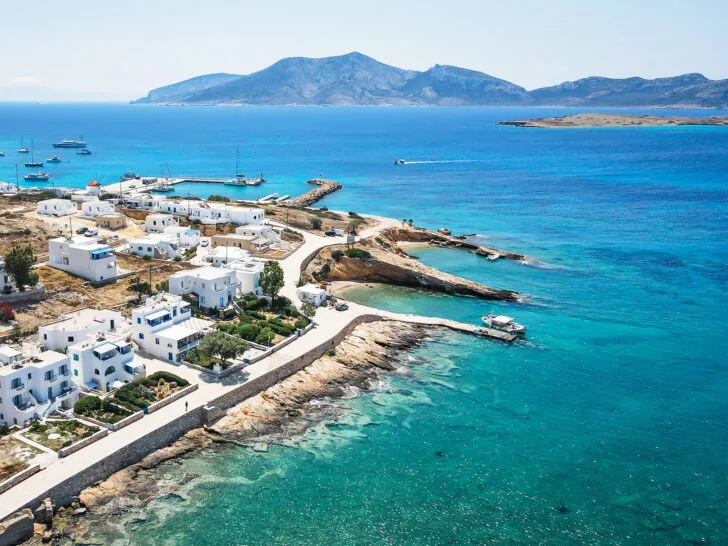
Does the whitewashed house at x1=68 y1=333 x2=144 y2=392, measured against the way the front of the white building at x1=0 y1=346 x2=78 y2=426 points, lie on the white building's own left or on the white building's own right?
on the white building's own left

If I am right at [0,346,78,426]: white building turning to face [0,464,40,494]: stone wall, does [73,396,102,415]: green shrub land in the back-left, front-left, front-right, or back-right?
front-left

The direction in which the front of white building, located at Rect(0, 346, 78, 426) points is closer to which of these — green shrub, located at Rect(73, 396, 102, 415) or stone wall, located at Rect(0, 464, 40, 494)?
the green shrub

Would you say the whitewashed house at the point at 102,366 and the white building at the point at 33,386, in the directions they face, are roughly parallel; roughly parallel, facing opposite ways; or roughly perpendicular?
roughly parallel

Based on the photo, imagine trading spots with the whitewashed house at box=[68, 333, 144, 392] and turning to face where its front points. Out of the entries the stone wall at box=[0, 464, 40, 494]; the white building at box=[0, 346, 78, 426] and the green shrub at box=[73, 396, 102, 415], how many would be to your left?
0

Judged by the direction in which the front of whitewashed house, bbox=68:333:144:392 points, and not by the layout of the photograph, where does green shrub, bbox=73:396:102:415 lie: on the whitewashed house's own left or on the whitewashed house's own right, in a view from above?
on the whitewashed house's own right

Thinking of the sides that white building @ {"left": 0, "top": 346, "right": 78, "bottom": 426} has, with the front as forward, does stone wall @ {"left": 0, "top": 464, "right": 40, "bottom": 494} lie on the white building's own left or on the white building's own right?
on the white building's own right

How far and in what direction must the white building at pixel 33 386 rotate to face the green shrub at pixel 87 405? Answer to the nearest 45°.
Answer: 0° — it already faces it

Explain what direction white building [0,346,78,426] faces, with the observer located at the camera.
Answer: facing the viewer and to the right of the viewer

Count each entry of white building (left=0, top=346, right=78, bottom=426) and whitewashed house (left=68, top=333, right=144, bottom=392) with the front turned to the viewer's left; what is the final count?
0

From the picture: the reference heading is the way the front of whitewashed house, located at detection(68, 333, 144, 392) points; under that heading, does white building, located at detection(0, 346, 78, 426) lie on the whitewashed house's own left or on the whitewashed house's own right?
on the whitewashed house's own right
